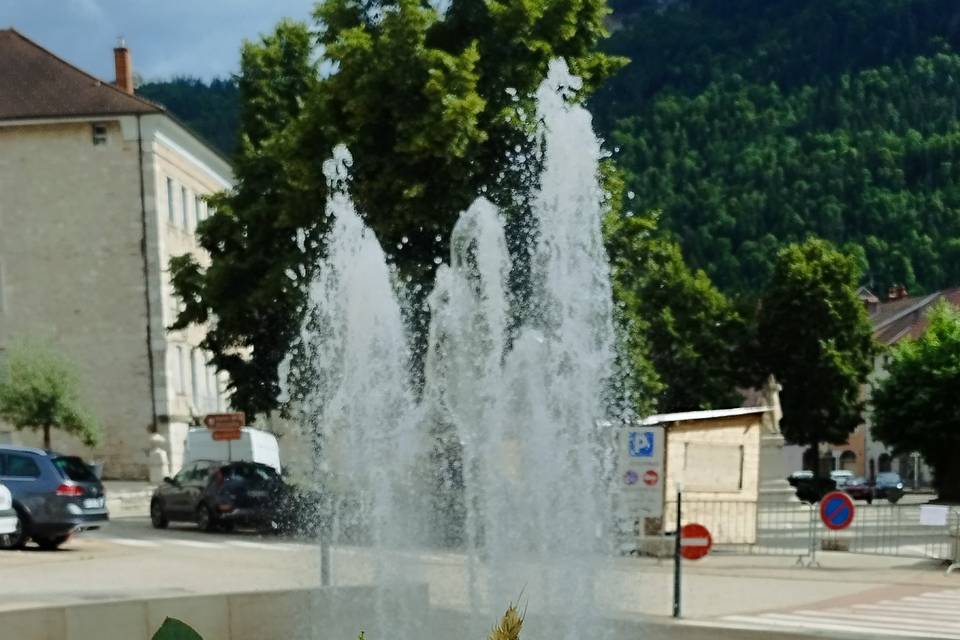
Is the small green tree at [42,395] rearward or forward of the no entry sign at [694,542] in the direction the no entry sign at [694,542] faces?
rearward

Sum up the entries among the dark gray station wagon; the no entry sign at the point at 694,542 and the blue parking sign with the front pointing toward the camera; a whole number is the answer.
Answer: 2

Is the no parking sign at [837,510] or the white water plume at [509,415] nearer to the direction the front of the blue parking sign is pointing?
the white water plume

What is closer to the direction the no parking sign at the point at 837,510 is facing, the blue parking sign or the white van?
the blue parking sign

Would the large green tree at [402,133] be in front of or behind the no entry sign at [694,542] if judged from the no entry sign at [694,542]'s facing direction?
behind
